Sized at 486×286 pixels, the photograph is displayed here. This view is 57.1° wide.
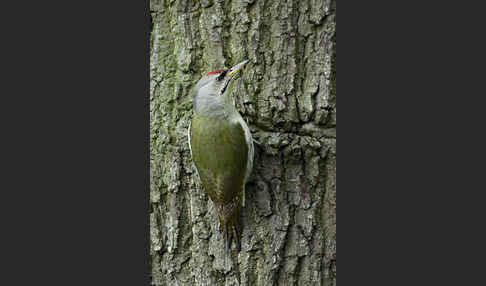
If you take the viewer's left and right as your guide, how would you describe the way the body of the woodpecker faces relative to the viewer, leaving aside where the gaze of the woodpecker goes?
facing away from the viewer and to the right of the viewer
